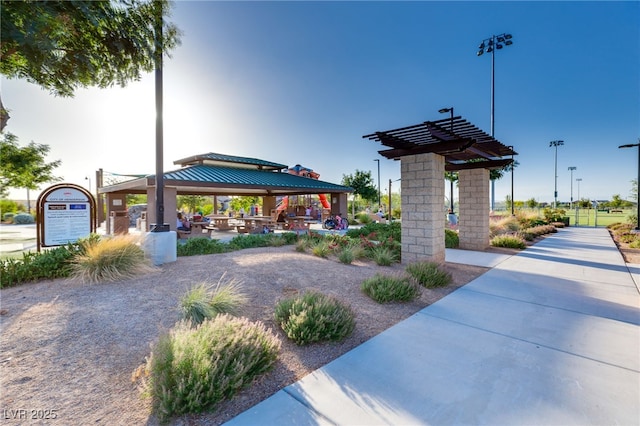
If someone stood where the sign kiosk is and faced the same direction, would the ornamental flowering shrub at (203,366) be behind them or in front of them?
in front

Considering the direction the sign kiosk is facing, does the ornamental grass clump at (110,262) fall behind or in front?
in front

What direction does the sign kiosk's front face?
toward the camera

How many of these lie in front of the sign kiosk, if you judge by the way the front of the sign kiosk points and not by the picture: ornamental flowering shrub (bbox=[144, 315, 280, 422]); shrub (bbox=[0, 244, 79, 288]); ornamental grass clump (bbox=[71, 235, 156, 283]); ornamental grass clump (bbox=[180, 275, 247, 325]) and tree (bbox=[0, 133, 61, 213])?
4

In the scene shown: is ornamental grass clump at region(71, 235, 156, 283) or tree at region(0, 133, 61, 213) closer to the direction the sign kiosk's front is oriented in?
the ornamental grass clump

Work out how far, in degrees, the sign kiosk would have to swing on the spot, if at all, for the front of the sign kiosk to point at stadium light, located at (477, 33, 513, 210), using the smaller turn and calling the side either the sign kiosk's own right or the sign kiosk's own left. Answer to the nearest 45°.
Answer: approximately 90° to the sign kiosk's own left

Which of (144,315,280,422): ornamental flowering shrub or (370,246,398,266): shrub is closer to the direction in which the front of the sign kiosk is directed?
the ornamental flowering shrub

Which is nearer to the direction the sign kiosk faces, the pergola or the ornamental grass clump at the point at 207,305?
the ornamental grass clump

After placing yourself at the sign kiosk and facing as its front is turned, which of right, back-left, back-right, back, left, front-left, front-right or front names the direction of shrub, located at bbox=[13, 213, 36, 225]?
back

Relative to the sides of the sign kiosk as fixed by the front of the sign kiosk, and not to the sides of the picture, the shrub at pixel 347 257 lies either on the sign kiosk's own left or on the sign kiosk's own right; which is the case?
on the sign kiosk's own left

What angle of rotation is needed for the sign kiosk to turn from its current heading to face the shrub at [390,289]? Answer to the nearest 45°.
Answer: approximately 45° to its left

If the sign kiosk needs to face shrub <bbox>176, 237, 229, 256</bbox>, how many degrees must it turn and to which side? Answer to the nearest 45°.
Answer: approximately 90° to its left

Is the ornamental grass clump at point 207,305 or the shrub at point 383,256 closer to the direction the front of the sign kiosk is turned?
the ornamental grass clump

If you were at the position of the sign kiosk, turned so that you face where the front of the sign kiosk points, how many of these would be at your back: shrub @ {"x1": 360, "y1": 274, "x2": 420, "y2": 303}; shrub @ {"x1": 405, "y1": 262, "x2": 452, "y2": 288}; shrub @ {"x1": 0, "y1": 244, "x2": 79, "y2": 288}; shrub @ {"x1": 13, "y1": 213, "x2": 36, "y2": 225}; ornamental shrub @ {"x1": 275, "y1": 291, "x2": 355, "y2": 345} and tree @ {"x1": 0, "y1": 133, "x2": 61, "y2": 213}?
2
